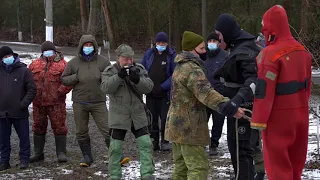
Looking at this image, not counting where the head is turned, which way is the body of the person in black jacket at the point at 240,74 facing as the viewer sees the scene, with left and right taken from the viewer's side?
facing to the left of the viewer

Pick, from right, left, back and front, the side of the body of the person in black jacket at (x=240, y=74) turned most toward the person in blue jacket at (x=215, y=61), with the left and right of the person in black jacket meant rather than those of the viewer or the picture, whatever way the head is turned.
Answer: right

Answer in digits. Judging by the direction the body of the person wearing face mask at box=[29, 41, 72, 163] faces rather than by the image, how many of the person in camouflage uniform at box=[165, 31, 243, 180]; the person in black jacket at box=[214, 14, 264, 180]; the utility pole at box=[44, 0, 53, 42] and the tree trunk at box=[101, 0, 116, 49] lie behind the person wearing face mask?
2

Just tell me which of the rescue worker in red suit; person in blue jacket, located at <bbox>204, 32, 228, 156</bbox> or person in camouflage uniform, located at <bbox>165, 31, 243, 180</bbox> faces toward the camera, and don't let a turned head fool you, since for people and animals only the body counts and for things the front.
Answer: the person in blue jacket

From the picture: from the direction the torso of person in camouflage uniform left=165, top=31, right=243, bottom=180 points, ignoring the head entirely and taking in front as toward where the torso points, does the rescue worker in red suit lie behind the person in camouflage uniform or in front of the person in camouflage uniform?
in front

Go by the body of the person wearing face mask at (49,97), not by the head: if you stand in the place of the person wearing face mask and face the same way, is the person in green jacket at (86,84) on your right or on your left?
on your left
